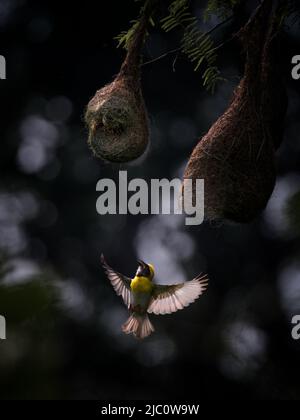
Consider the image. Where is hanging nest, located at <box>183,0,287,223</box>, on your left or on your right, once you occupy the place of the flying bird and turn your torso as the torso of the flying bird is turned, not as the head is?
on your left
